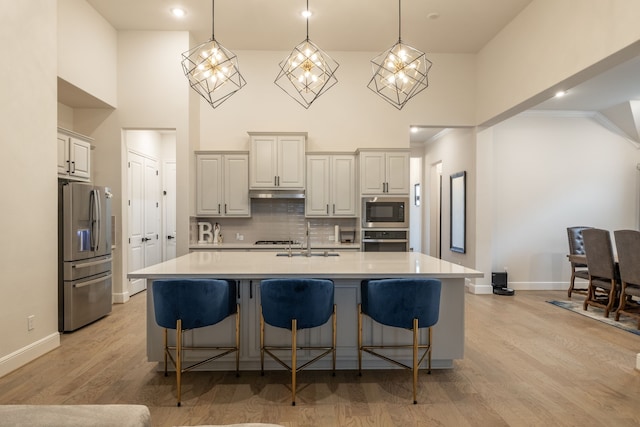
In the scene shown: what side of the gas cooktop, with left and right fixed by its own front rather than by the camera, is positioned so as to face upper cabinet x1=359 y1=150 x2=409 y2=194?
left

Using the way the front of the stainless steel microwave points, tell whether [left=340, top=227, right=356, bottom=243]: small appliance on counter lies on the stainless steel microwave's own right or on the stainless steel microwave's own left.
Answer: on the stainless steel microwave's own right

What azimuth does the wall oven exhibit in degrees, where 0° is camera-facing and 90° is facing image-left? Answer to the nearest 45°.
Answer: approximately 0°

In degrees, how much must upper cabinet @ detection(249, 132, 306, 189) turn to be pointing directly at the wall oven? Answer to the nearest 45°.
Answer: approximately 90° to its left

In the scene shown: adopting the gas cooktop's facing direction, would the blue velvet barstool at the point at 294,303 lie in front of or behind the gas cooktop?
in front

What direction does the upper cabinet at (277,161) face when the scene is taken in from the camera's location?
facing the viewer

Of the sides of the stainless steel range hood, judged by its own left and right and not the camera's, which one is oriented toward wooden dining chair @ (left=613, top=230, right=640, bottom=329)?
left

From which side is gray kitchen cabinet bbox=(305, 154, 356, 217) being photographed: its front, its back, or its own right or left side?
front

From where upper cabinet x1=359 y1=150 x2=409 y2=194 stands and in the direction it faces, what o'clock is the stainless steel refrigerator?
The stainless steel refrigerator is roughly at 2 o'clock from the upper cabinet.

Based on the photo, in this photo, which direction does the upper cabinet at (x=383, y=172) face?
toward the camera

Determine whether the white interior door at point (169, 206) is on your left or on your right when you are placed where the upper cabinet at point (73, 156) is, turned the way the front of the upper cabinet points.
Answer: on your left

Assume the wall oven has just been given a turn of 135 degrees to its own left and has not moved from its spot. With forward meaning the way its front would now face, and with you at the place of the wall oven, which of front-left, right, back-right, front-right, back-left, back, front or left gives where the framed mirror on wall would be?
front

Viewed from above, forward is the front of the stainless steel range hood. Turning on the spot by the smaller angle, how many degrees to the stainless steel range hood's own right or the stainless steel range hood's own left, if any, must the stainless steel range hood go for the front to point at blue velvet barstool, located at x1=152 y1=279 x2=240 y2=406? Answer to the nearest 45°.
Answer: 0° — it already faces it

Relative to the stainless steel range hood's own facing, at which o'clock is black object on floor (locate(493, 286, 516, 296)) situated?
The black object on floor is roughly at 9 o'clock from the stainless steel range hood.

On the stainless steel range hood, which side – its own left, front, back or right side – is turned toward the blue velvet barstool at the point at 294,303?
front

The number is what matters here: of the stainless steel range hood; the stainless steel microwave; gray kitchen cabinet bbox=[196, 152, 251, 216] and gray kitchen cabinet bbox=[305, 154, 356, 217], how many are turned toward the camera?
4

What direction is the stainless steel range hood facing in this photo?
toward the camera
